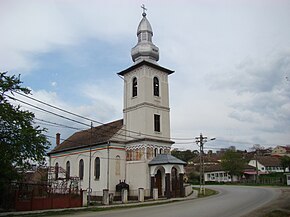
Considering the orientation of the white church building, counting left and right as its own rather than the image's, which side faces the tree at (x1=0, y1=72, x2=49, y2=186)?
right
